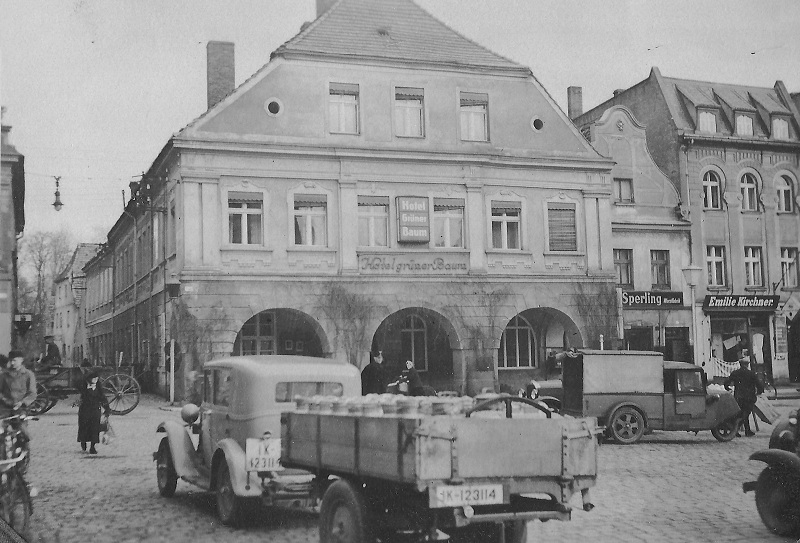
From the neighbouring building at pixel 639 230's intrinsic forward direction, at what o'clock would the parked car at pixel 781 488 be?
The parked car is roughly at 12 o'clock from the neighbouring building.

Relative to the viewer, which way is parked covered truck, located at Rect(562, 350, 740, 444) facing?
to the viewer's right

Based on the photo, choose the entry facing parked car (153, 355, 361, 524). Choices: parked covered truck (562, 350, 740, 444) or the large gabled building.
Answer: the large gabled building

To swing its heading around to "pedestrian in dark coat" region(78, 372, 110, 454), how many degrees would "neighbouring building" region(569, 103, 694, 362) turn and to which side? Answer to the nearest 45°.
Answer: approximately 45° to its right

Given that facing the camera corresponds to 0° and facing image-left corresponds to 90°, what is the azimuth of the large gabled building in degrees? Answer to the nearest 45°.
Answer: approximately 0°

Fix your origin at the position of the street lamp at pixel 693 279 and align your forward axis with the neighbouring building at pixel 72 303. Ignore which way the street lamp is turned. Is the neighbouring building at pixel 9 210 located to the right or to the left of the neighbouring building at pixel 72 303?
left

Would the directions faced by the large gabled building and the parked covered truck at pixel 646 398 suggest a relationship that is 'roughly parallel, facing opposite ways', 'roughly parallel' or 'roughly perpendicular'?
roughly perpendicular
